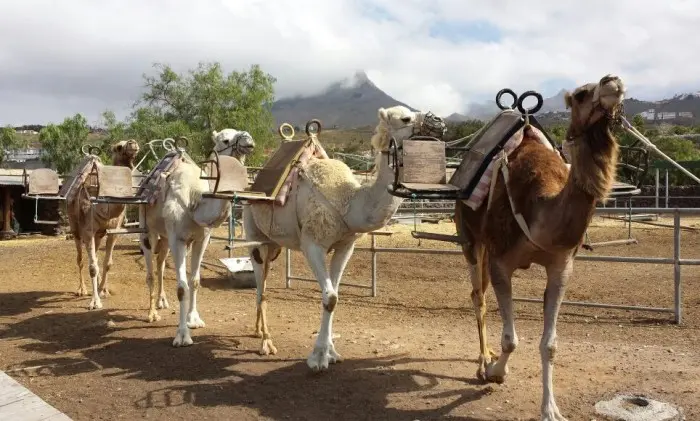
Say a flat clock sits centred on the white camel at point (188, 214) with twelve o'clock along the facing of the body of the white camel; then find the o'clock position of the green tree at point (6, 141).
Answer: The green tree is roughly at 7 o'clock from the white camel.

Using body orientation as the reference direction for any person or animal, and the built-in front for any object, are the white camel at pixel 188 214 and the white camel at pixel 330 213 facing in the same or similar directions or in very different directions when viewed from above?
same or similar directions

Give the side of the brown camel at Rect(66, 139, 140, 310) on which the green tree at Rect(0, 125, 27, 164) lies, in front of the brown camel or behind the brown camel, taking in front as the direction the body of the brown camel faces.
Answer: behind

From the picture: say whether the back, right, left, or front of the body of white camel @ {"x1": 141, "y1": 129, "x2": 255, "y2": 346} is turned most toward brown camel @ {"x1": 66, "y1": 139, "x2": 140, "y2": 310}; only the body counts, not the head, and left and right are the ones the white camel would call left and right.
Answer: back

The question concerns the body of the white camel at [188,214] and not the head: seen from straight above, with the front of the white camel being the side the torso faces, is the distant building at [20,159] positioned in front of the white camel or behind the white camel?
behind

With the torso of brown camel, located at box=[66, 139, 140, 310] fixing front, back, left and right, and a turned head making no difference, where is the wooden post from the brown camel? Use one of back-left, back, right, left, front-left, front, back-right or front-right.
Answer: back-left

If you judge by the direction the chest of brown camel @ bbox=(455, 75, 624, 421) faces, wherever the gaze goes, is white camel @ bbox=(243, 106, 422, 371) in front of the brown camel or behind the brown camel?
behind

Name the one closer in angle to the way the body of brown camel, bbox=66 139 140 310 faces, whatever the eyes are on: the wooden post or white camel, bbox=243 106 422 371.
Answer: the white camel

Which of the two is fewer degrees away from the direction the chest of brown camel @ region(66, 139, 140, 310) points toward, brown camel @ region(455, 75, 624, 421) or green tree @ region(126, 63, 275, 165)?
the brown camel

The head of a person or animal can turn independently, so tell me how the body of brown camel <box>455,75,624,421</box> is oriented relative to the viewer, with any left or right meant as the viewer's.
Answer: facing the viewer and to the right of the viewer

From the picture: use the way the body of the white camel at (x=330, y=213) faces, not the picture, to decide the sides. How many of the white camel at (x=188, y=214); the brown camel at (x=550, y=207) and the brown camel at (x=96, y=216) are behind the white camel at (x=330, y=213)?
2

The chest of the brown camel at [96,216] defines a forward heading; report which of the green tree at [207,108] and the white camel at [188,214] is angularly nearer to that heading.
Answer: the white camel

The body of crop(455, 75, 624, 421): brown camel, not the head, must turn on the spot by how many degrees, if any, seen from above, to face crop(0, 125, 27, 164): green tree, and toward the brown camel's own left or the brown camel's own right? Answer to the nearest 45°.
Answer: approximately 180°
